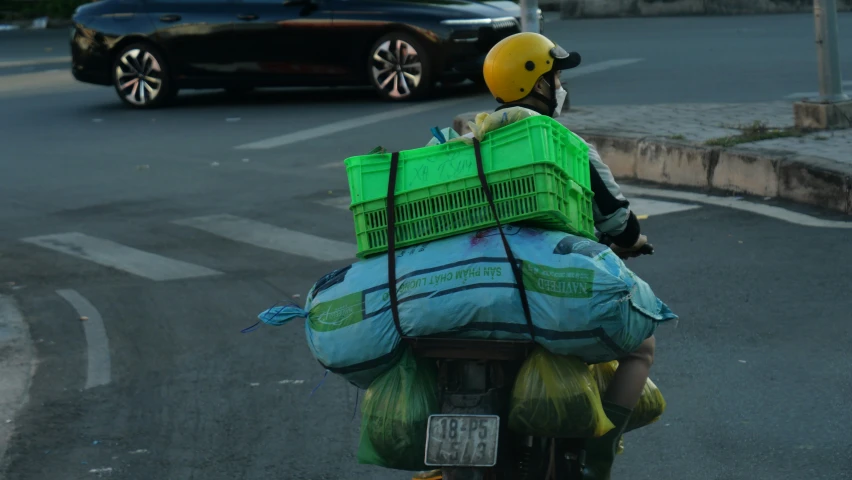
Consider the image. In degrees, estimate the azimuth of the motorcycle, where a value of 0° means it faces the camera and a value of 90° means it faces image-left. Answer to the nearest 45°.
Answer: approximately 225°

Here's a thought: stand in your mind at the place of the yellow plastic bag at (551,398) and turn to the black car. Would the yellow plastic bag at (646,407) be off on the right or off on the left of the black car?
right

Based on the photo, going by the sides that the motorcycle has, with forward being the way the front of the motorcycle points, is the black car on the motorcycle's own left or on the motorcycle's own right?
on the motorcycle's own left

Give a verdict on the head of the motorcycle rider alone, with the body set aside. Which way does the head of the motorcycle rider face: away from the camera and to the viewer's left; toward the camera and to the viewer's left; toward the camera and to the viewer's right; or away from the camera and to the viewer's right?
away from the camera and to the viewer's right
